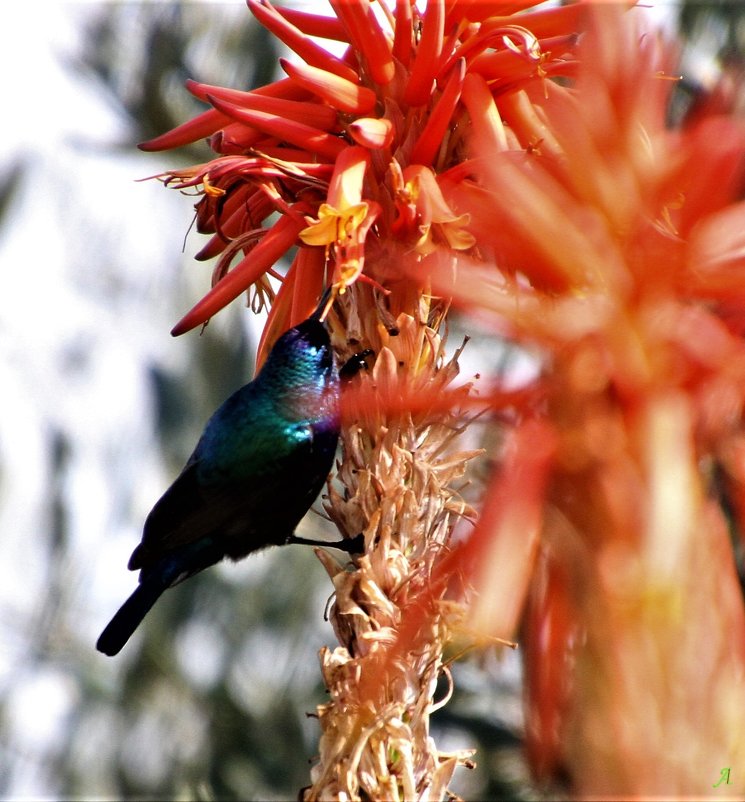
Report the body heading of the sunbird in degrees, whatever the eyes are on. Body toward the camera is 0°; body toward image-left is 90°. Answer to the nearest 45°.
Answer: approximately 270°
